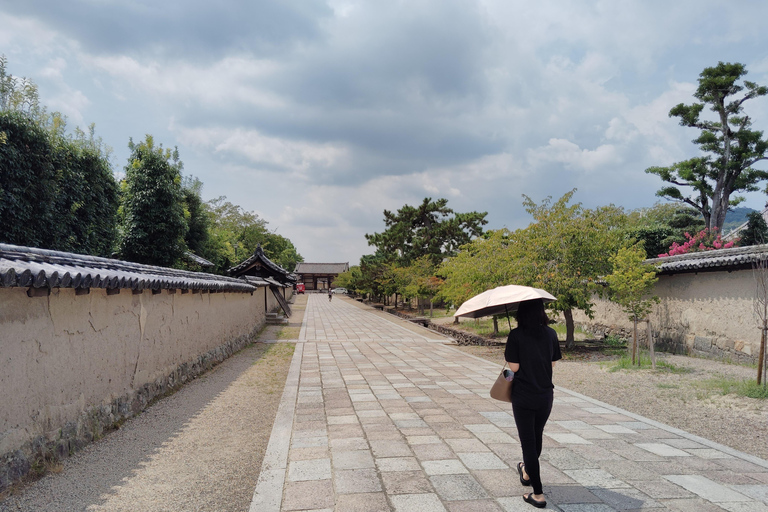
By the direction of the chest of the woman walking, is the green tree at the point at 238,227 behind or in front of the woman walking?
in front

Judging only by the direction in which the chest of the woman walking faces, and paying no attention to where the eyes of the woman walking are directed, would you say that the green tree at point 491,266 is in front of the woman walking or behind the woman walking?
in front

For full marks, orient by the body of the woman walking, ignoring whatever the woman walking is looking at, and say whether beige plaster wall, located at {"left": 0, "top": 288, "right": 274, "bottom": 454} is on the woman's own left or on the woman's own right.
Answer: on the woman's own left

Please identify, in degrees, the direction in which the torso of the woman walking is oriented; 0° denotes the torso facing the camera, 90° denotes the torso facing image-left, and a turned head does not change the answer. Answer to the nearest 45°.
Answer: approximately 180°

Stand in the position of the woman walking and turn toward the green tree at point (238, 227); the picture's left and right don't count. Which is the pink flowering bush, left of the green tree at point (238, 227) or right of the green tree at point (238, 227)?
right

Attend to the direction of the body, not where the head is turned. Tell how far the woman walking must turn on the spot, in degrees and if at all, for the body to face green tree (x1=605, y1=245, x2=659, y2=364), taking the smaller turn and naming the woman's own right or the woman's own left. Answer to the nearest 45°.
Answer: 0° — they already face it

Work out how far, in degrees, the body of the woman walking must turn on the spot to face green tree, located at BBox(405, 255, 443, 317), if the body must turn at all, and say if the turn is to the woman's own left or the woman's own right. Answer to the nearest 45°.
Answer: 0° — they already face it

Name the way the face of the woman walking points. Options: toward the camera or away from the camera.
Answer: away from the camera
